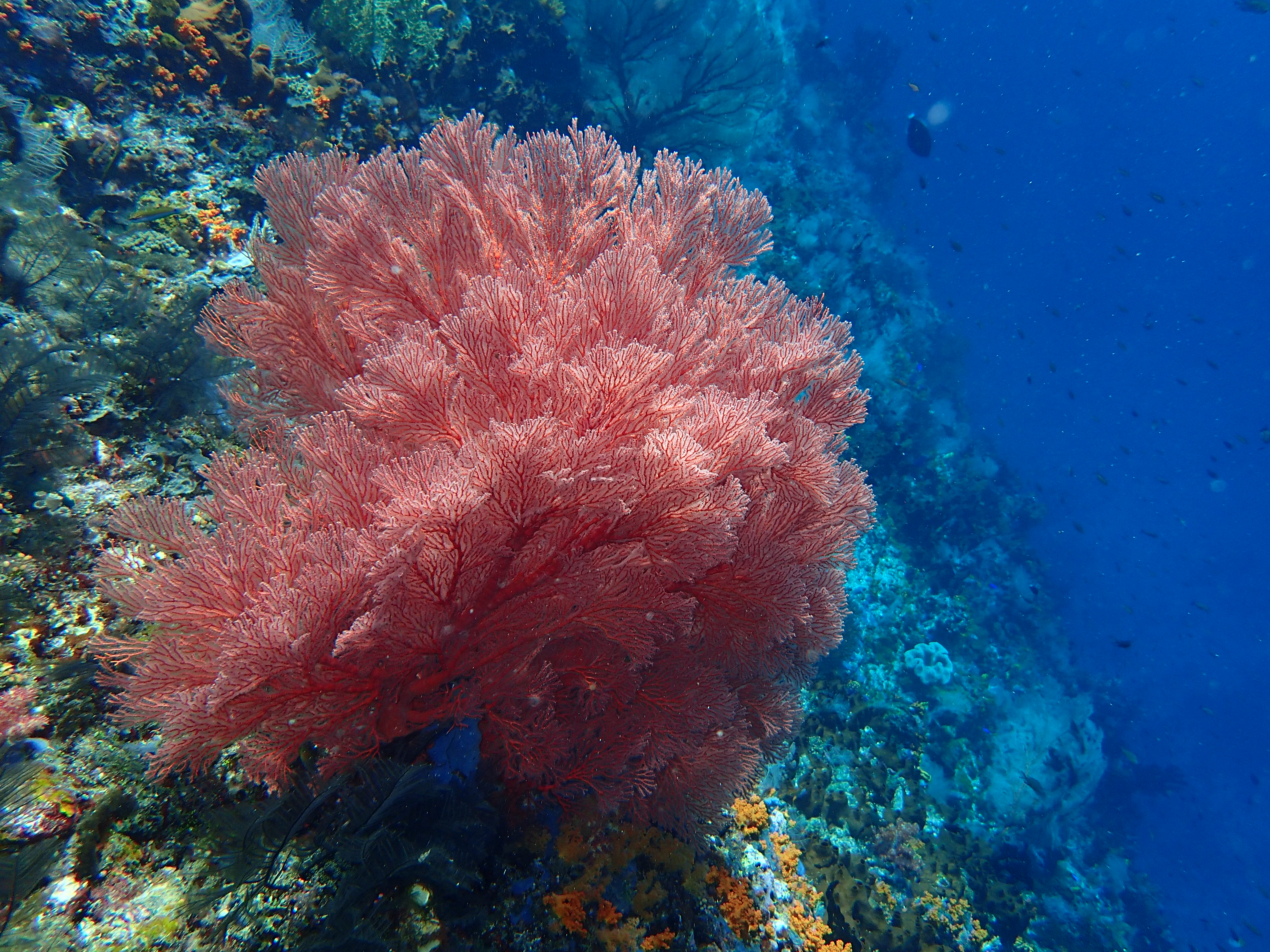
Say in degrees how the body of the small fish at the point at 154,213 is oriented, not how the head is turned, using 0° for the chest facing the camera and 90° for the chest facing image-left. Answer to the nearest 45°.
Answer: approximately 90°

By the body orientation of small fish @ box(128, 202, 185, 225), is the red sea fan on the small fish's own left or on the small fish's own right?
on the small fish's own left

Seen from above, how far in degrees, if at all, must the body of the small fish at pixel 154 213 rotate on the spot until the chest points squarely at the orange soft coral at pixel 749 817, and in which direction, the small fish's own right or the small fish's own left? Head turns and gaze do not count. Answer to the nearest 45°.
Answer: approximately 135° to the small fish's own left
